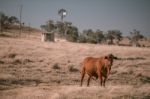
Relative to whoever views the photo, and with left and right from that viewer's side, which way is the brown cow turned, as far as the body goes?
facing the viewer and to the right of the viewer
